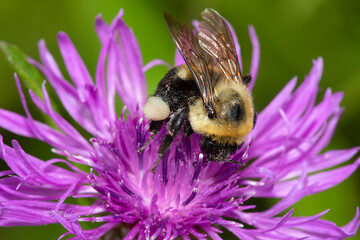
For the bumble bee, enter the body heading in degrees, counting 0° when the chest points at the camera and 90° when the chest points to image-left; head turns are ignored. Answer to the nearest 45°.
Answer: approximately 315°

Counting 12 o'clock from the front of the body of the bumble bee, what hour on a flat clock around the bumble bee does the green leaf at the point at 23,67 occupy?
The green leaf is roughly at 5 o'clock from the bumble bee.
